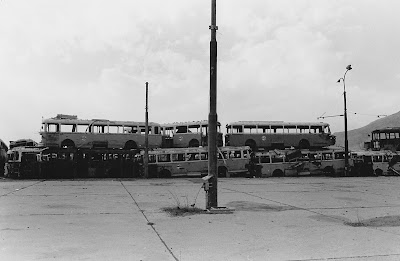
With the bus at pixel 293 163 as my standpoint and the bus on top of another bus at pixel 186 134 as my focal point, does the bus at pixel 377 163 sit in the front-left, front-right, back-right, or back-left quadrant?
back-right

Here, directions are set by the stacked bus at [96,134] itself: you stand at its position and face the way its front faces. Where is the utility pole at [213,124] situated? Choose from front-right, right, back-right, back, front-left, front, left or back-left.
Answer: left

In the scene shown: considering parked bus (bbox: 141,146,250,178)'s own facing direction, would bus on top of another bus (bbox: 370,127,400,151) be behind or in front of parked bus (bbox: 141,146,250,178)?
behind

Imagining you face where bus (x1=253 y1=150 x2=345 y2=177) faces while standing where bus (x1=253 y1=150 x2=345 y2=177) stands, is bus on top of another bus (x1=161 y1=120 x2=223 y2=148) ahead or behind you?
ahead

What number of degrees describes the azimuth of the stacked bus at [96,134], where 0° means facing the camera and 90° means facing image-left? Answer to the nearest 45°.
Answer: approximately 90°

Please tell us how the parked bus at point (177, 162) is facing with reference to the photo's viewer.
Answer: facing to the left of the viewer

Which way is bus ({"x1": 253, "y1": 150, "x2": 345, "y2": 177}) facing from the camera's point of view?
to the viewer's left

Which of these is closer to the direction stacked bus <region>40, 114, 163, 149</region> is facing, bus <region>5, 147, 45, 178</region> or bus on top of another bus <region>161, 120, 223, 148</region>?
the bus

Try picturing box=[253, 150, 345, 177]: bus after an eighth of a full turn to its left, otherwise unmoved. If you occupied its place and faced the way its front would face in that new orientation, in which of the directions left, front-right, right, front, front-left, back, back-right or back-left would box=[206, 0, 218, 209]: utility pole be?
front-left

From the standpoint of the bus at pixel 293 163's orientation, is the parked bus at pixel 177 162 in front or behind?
in front

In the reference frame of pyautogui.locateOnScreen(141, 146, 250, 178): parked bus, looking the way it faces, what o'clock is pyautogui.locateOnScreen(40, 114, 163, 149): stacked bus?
The stacked bus is roughly at 12 o'clock from the parked bus.
